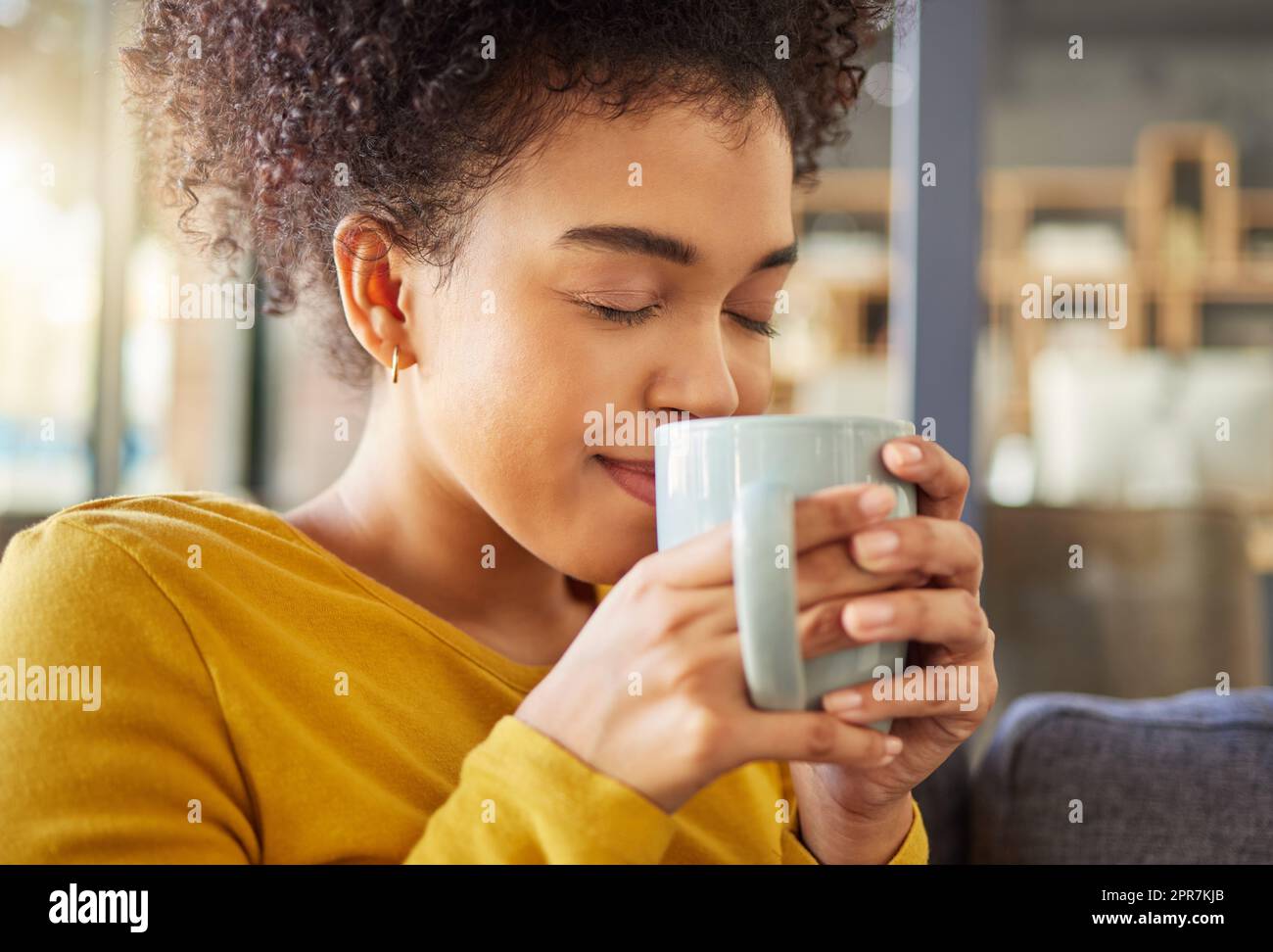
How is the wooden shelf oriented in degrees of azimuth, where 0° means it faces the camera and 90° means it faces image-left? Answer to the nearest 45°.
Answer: approximately 0°

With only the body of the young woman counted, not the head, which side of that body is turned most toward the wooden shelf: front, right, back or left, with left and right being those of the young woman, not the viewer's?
left

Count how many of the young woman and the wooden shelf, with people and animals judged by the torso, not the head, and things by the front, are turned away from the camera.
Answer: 0

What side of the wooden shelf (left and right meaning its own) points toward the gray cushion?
front

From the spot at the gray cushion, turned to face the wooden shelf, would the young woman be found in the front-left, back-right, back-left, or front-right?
back-left

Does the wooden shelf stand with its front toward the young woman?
yes

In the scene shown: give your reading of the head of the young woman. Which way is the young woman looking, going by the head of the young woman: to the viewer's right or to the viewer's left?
to the viewer's right

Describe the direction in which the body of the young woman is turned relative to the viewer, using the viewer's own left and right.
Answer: facing the viewer and to the right of the viewer
